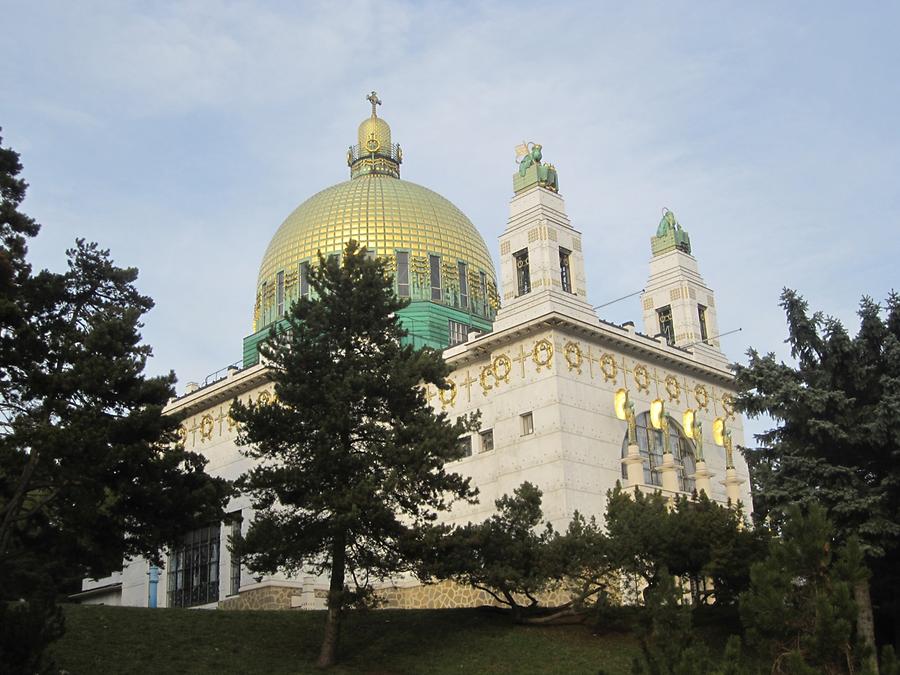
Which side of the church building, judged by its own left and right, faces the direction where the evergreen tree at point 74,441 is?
right

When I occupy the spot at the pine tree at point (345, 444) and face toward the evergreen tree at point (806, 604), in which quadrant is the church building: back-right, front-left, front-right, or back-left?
back-left

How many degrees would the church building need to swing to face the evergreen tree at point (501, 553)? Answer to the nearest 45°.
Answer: approximately 45° to its right

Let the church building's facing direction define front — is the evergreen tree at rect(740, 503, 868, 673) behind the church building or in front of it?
in front

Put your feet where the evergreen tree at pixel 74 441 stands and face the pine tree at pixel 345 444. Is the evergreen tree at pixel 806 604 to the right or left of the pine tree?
right

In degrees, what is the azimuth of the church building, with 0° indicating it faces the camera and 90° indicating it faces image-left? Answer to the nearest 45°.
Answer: approximately 315°

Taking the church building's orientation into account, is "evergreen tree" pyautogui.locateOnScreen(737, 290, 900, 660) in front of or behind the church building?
in front

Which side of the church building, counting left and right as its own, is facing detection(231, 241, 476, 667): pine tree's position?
right

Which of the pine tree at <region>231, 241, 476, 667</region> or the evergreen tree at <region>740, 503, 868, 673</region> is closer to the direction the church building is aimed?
the evergreen tree
